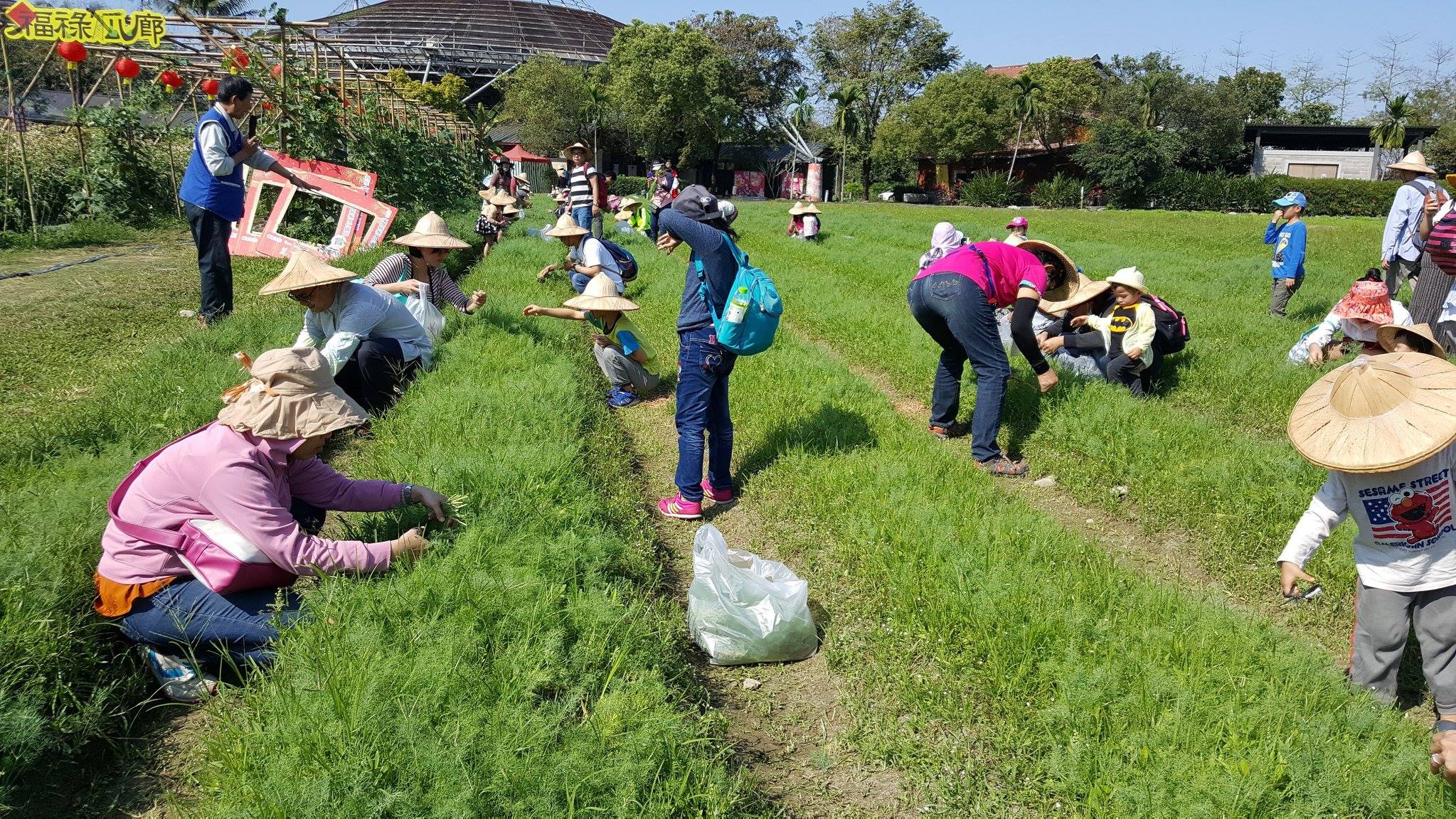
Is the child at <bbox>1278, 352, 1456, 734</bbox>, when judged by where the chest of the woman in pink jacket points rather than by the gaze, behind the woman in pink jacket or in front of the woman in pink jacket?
in front

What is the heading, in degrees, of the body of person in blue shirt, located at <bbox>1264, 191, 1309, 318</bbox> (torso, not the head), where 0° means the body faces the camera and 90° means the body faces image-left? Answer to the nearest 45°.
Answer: approximately 45°

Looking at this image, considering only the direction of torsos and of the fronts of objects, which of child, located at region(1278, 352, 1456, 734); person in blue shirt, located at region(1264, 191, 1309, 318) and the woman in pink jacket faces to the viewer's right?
the woman in pink jacket

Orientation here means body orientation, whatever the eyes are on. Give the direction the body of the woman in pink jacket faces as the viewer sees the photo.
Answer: to the viewer's right

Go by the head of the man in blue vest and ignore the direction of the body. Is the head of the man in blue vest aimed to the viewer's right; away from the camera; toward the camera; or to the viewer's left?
to the viewer's right

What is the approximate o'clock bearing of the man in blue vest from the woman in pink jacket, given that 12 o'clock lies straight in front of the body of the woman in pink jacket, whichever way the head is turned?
The man in blue vest is roughly at 9 o'clock from the woman in pink jacket.

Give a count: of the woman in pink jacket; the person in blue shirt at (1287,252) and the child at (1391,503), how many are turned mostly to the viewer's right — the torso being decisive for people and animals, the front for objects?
1

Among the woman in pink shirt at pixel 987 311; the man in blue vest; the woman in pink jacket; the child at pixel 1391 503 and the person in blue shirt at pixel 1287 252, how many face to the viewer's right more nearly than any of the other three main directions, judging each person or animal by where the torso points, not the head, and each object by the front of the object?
3

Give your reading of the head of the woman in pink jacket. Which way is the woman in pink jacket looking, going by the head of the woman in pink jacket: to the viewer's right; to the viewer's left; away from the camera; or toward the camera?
to the viewer's right

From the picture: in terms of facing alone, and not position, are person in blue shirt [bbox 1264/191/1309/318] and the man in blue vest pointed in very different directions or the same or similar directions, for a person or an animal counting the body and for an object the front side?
very different directions

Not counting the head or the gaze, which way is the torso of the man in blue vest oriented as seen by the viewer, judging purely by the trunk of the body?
to the viewer's right

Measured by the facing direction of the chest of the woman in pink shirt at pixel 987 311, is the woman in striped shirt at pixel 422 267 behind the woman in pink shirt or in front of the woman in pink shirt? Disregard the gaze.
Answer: behind

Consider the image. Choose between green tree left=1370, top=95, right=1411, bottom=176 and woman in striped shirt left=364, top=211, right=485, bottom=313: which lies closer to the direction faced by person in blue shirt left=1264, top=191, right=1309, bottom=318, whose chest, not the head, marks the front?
the woman in striped shirt

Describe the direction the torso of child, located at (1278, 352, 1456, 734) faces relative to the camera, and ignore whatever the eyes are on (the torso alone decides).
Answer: toward the camera

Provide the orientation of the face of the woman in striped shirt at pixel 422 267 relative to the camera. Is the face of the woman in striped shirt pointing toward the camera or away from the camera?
toward the camera

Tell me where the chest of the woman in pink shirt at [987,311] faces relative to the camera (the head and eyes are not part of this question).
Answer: to the viewer's right
